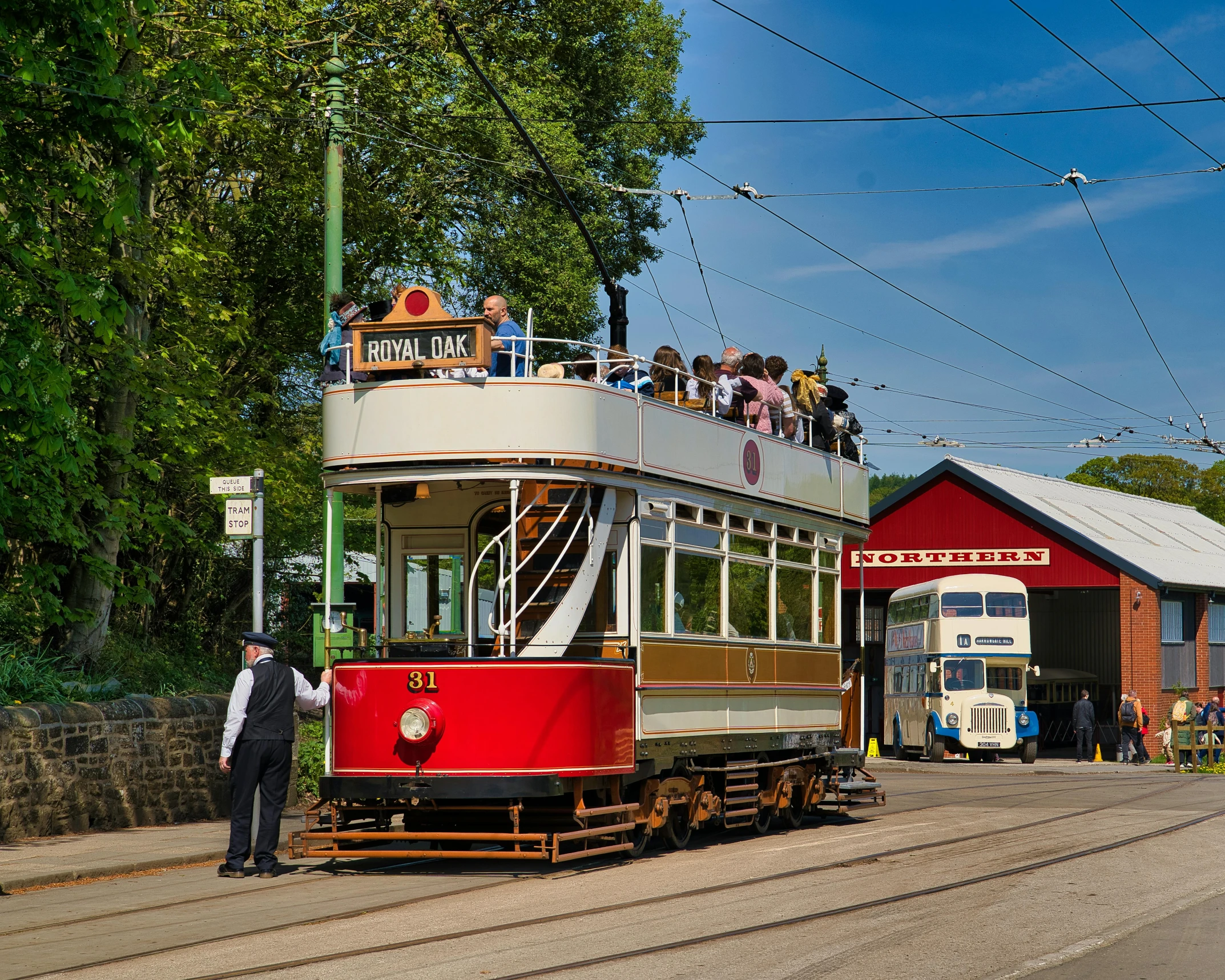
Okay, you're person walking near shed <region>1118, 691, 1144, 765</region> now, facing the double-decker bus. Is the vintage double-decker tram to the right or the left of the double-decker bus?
left

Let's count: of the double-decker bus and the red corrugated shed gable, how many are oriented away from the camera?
0

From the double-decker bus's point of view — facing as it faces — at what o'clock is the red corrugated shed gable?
The red corrugated shed gable is roughly at 6 o'clock from the double-decker bus.

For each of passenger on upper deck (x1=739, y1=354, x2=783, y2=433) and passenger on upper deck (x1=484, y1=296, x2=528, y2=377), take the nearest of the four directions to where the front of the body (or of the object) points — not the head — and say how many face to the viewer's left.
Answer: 1

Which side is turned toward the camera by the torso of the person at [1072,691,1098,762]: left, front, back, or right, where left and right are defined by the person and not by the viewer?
back
